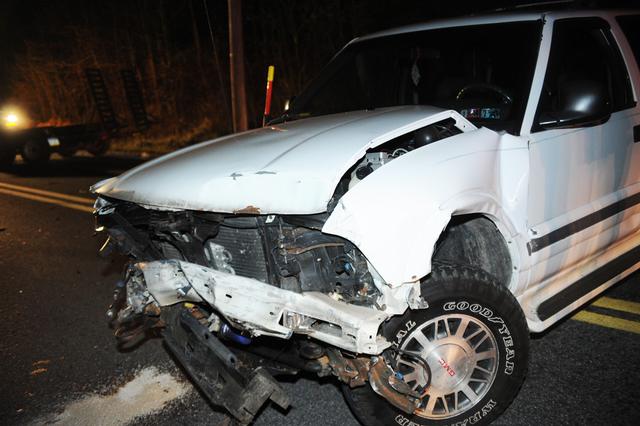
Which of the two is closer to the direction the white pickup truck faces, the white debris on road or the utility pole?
the white debris on road

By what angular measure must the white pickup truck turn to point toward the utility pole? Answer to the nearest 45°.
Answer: approximately 135° to its right

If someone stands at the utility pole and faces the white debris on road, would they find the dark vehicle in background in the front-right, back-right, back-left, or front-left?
back-right

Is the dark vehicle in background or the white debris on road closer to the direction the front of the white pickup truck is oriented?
the white debris on road

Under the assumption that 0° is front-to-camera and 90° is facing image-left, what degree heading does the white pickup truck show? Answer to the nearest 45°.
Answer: approximately 45°

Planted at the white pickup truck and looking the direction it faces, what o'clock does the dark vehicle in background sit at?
The dark vehicle in background is roughly at 3 o'clock from the white pickup truck.

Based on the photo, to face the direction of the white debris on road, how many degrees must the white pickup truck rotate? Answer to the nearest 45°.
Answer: approximately 45° to its right
